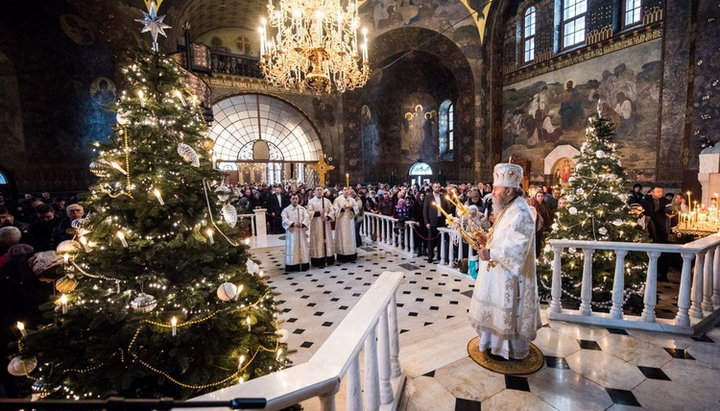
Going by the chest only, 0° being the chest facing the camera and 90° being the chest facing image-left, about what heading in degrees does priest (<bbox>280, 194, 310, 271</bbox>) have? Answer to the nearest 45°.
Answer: approximately 0°

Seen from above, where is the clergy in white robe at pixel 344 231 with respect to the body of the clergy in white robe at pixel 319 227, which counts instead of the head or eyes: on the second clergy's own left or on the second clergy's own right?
on the second clergy's own left

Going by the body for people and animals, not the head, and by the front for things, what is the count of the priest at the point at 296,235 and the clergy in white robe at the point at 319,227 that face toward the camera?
2

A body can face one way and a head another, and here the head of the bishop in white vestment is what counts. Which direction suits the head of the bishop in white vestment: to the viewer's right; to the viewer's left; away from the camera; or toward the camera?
to the viewer's left

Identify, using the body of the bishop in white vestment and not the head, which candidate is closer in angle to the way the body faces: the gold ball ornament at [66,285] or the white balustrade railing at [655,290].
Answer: the gold ball ornament

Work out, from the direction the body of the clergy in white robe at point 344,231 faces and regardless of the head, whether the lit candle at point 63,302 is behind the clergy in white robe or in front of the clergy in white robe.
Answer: in front

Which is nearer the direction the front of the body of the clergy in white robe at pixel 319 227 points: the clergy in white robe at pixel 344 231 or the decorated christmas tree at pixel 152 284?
the decorated christmas tree

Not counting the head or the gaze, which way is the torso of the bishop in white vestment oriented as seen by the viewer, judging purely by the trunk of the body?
to the viewer's left

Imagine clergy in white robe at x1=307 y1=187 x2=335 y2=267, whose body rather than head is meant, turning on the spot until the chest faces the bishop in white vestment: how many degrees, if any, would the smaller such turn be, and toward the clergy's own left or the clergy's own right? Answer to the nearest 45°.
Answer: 0° — they already face them

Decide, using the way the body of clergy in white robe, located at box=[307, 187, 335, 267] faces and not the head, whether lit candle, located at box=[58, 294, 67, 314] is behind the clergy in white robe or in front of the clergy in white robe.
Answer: in front
